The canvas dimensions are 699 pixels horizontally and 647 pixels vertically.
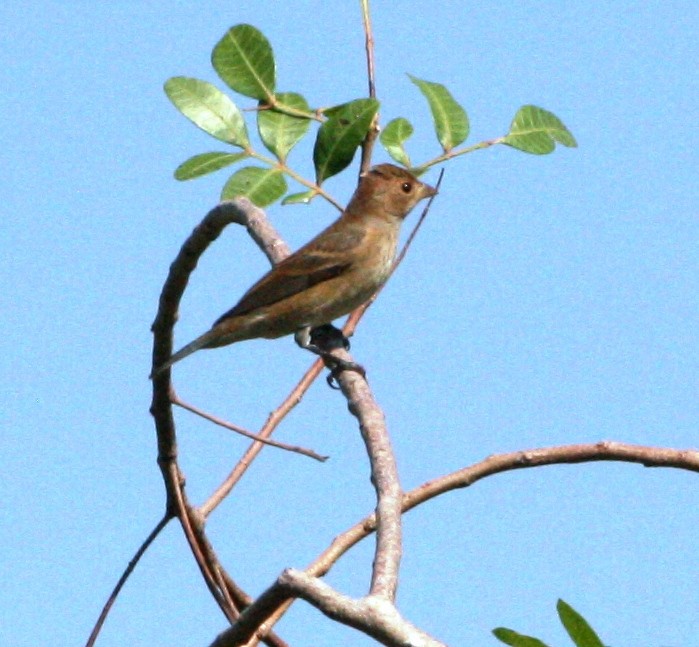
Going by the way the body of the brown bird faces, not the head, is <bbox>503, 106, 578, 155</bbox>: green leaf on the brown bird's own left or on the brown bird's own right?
on the brown bird's own right

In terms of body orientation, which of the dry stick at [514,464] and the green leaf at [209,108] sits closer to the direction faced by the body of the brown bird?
the dry stick

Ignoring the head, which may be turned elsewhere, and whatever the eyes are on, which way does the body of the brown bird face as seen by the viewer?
to the viewer's right

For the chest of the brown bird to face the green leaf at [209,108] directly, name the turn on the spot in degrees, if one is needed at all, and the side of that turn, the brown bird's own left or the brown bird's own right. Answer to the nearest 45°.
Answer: approximately 135° to the brown bird's own right
